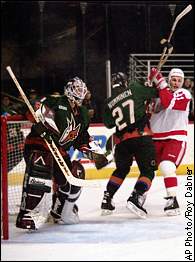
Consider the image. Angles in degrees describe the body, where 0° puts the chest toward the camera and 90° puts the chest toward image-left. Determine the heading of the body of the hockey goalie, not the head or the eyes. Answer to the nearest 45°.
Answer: approximately 315°

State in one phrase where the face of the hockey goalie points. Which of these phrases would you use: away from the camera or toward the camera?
toward the camera
